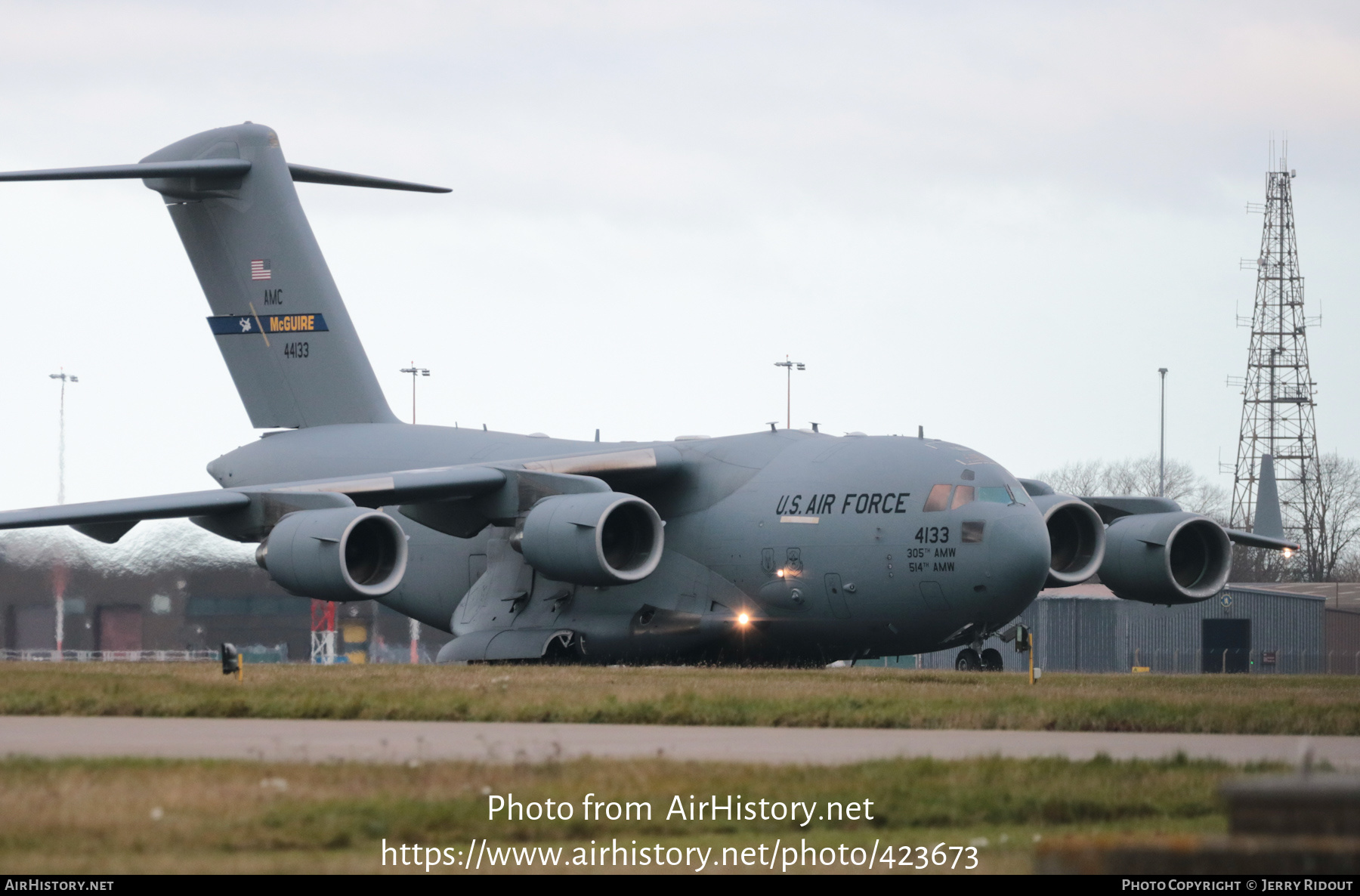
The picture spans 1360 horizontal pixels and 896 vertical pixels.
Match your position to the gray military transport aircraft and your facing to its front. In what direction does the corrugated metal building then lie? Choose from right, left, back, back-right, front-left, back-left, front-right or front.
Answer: left

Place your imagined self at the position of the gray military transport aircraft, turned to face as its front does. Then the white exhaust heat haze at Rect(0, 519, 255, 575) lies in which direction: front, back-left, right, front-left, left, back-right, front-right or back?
back

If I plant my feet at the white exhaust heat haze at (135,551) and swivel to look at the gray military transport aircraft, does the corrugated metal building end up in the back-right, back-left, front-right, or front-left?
front-left

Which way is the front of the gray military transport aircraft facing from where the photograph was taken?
facing the viewer and to the right of the viewer
